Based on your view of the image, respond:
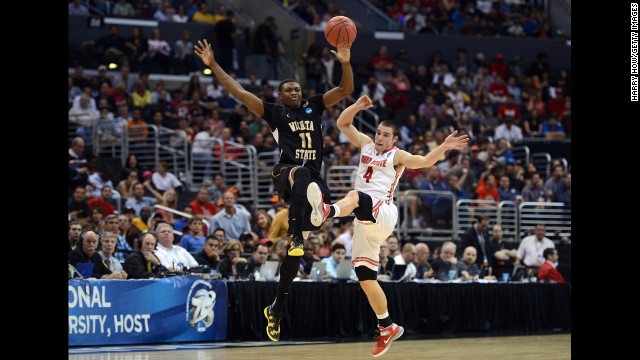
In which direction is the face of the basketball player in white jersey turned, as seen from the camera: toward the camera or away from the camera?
toward the camera

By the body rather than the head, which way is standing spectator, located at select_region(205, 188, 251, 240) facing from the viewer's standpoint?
toward the camera

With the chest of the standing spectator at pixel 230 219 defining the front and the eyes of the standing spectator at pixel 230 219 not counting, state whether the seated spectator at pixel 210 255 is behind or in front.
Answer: in front

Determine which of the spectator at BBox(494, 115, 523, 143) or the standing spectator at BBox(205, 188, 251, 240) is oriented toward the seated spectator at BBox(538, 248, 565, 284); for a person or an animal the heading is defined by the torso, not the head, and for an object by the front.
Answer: the spectator

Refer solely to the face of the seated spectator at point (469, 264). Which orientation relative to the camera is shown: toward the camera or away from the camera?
toward the camera

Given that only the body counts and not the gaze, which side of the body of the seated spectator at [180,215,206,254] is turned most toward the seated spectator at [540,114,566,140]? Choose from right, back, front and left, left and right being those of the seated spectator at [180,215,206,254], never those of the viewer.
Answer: left

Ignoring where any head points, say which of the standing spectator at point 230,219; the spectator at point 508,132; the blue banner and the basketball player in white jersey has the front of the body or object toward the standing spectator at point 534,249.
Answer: the spectator

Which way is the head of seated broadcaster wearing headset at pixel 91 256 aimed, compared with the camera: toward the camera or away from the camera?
toward the camera

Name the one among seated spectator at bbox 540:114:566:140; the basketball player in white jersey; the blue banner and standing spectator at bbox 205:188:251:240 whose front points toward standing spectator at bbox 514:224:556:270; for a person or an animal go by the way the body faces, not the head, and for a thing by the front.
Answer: seated spectator at bbox 540:114:566:140

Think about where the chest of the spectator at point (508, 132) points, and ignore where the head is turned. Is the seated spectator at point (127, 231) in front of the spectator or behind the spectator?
in front

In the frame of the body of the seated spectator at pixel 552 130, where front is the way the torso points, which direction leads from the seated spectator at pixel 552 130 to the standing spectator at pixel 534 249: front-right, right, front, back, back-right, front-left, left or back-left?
front
